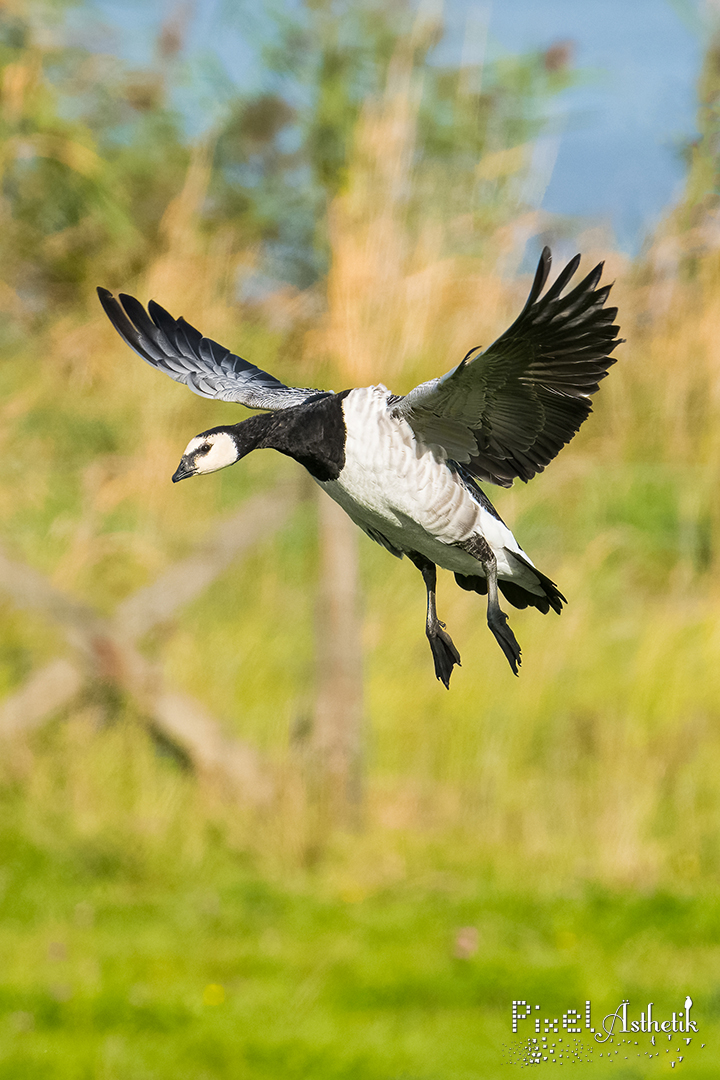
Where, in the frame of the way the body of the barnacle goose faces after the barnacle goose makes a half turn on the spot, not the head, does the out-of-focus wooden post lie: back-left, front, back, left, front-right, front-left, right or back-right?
front-left

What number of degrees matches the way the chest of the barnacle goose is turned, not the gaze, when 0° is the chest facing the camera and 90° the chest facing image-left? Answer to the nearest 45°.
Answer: approximately 45°
